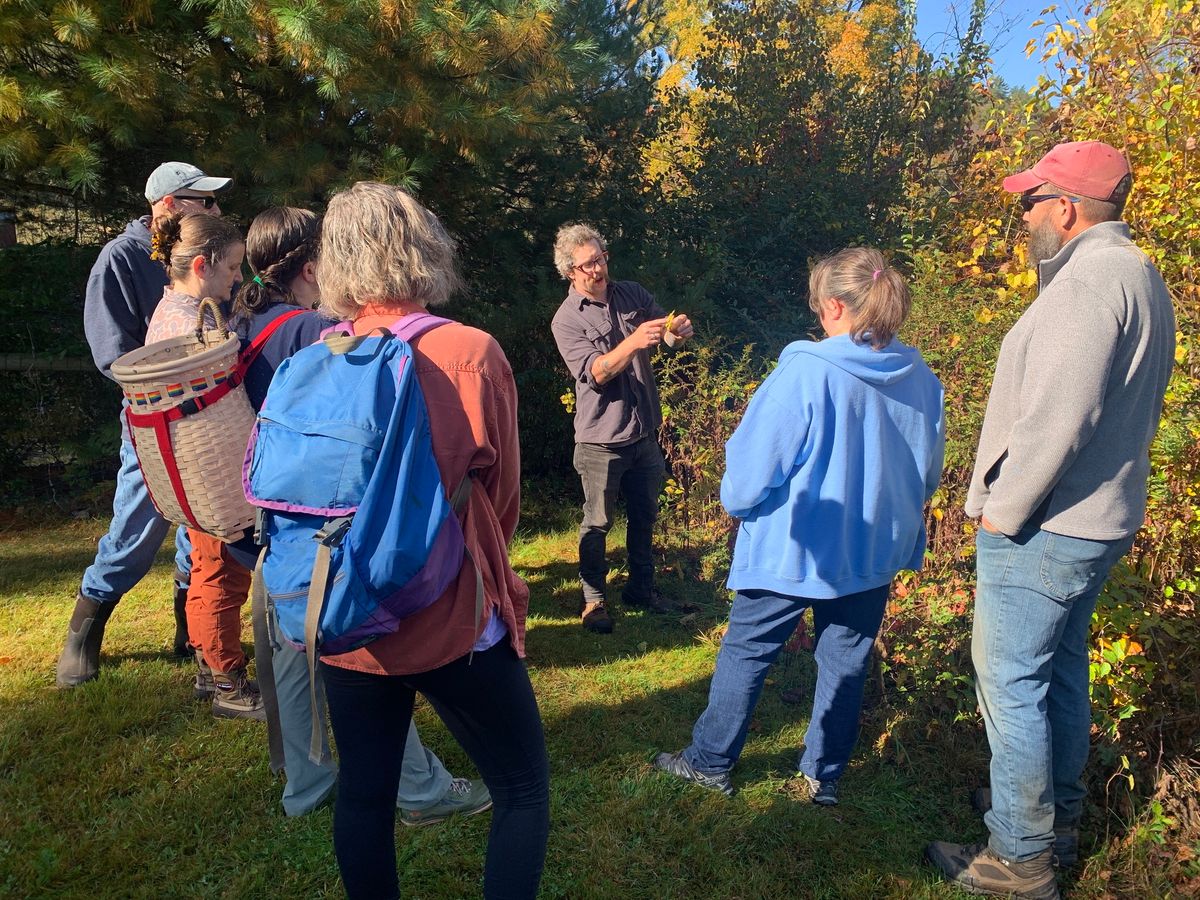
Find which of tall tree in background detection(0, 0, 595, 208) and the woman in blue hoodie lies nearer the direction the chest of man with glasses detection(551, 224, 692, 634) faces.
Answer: the woman in blue hoodie

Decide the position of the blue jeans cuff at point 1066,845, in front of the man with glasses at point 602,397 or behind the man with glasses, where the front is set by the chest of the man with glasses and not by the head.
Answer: in front

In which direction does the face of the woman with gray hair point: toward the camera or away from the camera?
away from the camera

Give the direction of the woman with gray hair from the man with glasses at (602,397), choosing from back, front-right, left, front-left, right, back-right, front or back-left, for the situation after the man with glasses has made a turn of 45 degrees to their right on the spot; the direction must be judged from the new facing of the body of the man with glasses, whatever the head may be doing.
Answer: front

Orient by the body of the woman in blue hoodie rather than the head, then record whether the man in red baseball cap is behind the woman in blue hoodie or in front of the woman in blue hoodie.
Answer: behind

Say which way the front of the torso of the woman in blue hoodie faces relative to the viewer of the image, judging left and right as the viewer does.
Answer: facing away from the viewer and to the left of the viewer

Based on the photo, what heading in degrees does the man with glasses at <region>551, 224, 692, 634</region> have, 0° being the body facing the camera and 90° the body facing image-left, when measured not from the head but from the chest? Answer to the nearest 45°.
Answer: approximately 315°

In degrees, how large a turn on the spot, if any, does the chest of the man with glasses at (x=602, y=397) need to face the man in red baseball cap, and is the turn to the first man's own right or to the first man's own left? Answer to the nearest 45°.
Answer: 0° — they already face them

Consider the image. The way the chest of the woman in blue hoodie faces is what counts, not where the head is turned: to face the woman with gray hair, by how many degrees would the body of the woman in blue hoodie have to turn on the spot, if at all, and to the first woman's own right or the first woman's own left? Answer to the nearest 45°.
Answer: approximately 90° to the first woman's own left

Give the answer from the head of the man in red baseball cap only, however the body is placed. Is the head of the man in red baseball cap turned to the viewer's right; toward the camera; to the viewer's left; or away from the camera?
to the viewer's left

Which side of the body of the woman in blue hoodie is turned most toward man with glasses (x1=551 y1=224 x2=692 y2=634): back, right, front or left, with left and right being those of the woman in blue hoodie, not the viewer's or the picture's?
front

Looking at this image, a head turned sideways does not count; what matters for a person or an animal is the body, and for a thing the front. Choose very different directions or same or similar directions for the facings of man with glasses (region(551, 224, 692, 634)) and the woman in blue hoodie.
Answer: very different directions

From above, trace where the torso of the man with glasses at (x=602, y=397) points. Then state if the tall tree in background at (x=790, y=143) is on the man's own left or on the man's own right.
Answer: on the man's own left

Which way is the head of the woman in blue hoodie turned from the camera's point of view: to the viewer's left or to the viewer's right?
to the viewer's left
